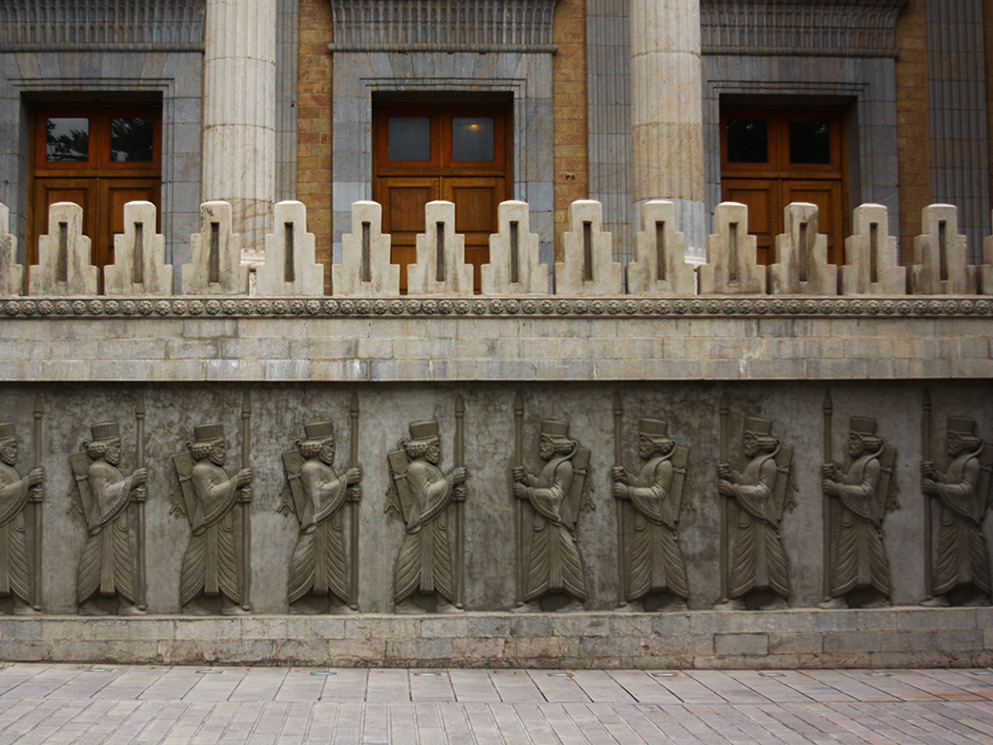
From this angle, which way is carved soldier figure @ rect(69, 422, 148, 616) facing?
to the viewer's right

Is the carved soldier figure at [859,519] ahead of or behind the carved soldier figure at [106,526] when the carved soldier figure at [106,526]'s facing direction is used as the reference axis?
ahead

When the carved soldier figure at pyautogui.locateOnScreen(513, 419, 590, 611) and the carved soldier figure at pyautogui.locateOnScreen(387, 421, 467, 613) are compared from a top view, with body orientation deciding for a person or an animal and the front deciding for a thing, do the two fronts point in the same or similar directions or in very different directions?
very different directions

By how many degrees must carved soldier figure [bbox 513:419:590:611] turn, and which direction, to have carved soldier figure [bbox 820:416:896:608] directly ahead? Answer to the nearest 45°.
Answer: approximately 180°

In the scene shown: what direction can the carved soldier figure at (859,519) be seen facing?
to the viewer's left

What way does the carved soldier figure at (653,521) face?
to the viewer's left

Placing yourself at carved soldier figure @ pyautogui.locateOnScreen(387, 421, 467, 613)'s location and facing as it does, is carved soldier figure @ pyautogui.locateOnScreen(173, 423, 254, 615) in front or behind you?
behind

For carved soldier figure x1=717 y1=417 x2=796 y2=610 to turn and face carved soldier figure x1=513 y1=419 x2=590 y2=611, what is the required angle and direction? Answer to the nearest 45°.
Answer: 0° — it already faces it

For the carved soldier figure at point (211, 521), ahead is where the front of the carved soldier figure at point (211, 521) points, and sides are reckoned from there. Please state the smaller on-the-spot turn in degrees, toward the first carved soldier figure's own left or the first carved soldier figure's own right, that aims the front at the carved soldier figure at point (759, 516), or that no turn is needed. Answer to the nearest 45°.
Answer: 0° — it already faces it

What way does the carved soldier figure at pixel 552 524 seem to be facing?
to the viewer's left

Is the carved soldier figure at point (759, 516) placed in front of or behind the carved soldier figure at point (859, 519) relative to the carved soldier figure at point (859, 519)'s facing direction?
in front

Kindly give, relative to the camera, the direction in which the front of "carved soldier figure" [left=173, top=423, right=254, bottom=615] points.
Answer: facing to the right of the viewer

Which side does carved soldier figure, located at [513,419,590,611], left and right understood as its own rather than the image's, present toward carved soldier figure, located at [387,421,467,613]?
front

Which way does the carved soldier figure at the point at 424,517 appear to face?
to the viewer's right

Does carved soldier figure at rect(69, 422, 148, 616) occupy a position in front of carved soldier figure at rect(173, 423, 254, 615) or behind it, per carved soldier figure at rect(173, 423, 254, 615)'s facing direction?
behind

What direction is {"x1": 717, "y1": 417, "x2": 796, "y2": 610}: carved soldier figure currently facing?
to the viewer's left
